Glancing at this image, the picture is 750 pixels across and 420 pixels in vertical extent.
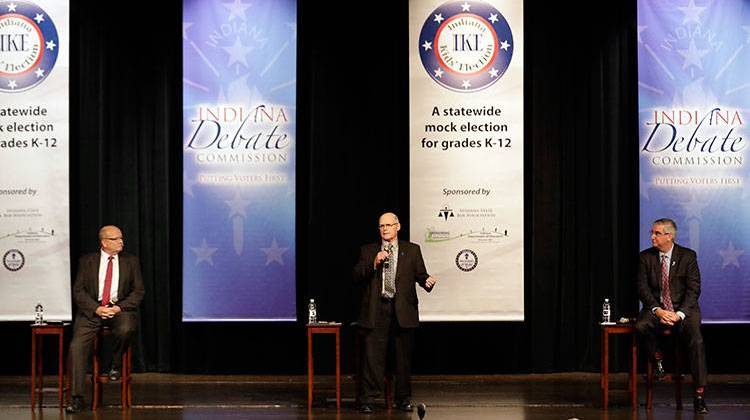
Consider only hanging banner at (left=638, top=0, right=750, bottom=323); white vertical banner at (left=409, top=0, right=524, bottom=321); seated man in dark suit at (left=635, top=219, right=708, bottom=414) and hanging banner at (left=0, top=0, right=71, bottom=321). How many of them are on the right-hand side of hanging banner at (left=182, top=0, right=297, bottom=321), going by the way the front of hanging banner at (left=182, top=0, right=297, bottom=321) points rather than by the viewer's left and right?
1

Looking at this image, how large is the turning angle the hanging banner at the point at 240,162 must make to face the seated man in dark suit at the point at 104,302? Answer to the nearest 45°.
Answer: approximately 45° to its right

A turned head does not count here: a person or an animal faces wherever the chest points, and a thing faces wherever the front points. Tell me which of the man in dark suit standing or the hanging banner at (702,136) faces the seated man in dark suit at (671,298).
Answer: the hanging banner

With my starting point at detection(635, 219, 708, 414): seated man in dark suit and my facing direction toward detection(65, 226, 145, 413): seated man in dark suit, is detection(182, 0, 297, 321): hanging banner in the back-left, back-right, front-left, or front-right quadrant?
front-right

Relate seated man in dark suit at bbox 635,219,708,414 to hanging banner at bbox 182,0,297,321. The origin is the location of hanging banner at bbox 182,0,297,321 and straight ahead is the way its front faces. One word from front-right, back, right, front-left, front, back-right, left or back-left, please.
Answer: front-left

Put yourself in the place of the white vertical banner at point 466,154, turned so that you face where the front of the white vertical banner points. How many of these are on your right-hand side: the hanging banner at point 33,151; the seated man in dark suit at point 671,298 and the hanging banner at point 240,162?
2

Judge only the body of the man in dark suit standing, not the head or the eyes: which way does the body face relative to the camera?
toward the camera

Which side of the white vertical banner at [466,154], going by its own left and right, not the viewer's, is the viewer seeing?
front

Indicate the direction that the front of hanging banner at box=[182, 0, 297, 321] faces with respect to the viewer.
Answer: facing the viewer

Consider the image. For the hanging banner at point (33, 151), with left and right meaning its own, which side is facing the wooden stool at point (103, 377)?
front

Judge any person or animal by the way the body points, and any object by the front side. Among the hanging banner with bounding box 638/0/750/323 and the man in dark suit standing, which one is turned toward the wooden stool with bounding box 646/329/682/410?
the hanging banner

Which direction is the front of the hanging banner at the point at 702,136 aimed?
toward the camera

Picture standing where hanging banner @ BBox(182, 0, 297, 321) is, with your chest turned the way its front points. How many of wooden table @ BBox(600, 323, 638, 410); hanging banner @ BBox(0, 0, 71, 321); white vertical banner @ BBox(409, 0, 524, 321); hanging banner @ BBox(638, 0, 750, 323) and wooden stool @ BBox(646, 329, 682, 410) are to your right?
1

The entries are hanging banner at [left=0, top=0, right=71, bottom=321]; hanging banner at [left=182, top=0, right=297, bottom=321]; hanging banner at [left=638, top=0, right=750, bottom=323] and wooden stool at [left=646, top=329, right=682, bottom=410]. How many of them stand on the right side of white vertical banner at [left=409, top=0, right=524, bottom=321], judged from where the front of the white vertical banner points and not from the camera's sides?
2
